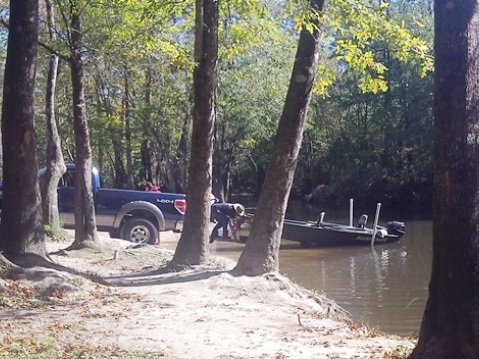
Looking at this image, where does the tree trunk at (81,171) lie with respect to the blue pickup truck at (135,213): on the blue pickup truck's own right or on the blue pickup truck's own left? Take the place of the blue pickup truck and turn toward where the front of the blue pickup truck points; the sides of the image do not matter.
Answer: on the blue pickup truck's own left

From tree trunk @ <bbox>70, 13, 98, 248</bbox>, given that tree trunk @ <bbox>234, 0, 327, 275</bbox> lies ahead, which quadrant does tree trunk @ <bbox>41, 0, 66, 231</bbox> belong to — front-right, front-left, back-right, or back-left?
back-left

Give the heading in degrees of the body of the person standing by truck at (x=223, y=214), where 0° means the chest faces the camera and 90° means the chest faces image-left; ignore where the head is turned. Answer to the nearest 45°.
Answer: approximately 270°

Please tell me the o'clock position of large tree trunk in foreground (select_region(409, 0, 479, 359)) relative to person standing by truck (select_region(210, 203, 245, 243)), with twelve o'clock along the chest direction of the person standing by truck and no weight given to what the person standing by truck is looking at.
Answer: The large tree trunk in foreground is roughly at 3 o'clock from the person standing by truck.

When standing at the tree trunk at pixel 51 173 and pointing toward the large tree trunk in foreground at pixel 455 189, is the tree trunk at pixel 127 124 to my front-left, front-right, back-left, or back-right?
back-left

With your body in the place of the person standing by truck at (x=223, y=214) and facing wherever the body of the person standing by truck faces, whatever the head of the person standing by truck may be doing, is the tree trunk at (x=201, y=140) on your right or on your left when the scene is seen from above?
on your right
